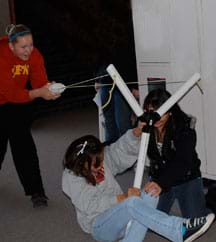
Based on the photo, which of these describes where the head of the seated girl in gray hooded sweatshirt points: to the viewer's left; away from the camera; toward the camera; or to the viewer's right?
to the viewer's right

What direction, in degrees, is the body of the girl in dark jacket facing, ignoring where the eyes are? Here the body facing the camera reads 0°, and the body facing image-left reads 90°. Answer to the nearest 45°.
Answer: approximately 45°
